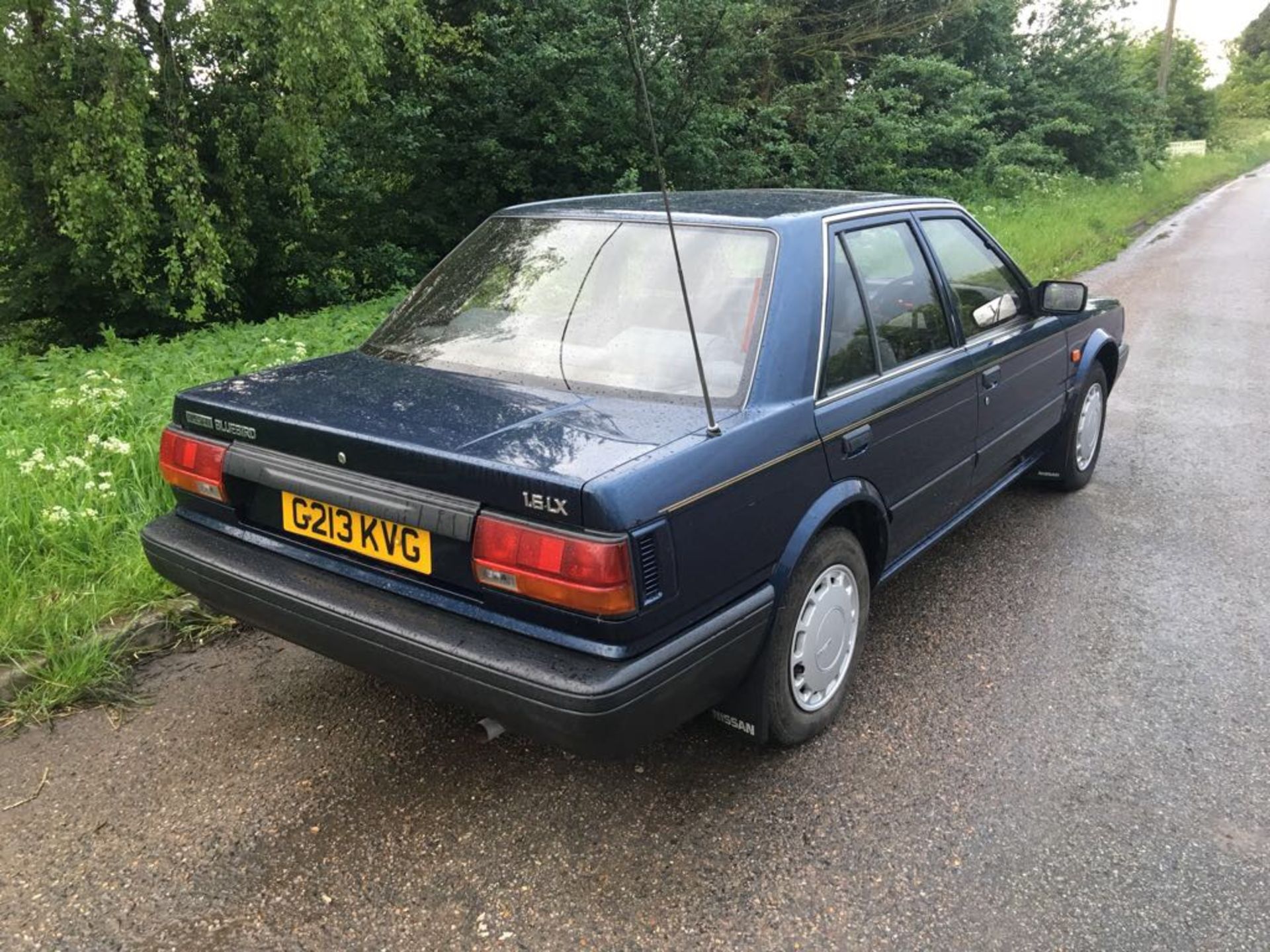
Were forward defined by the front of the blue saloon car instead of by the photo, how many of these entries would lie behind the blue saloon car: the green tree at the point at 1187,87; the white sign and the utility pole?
0

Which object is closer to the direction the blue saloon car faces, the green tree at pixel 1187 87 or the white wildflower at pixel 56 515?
the green tree

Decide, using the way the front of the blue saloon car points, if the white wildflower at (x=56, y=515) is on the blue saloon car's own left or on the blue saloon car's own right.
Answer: on the blue saloon car's own left

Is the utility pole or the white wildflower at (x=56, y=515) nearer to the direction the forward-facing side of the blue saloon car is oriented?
the utility pole

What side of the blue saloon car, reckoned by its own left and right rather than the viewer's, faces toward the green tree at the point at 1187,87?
front

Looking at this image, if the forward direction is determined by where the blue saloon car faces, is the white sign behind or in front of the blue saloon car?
in front

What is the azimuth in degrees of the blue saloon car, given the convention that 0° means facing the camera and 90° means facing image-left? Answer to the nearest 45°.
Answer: approximately 225°

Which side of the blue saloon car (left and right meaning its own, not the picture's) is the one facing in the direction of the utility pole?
front
